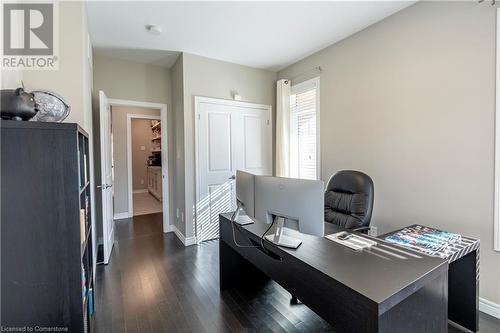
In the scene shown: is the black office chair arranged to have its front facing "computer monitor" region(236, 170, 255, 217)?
yes

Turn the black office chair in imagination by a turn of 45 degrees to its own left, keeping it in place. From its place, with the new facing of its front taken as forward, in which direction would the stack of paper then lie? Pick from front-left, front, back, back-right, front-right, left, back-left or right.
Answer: front

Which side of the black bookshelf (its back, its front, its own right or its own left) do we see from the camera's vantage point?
right

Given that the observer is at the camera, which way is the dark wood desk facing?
facing away from the viewer and to the right of the viewer

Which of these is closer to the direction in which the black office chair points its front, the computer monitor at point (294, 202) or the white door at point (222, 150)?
the computer monitor

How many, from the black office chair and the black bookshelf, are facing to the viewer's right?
1

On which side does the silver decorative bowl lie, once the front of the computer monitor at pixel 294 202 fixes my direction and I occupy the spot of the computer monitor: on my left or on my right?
on my left

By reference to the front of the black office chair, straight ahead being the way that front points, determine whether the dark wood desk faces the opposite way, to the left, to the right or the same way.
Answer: the opposite way

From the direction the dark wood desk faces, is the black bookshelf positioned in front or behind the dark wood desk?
behind

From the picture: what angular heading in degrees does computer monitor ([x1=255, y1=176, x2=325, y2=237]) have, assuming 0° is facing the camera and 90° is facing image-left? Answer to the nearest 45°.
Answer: approximately 225°

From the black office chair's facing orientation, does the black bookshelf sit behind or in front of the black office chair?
in front

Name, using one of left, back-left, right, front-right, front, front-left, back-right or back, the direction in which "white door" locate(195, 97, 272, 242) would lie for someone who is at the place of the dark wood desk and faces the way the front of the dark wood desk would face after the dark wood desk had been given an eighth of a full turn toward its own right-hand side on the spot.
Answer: back-left

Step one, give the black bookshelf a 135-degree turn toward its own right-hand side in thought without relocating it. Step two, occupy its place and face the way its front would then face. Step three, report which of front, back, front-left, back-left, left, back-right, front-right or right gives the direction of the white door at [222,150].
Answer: back
